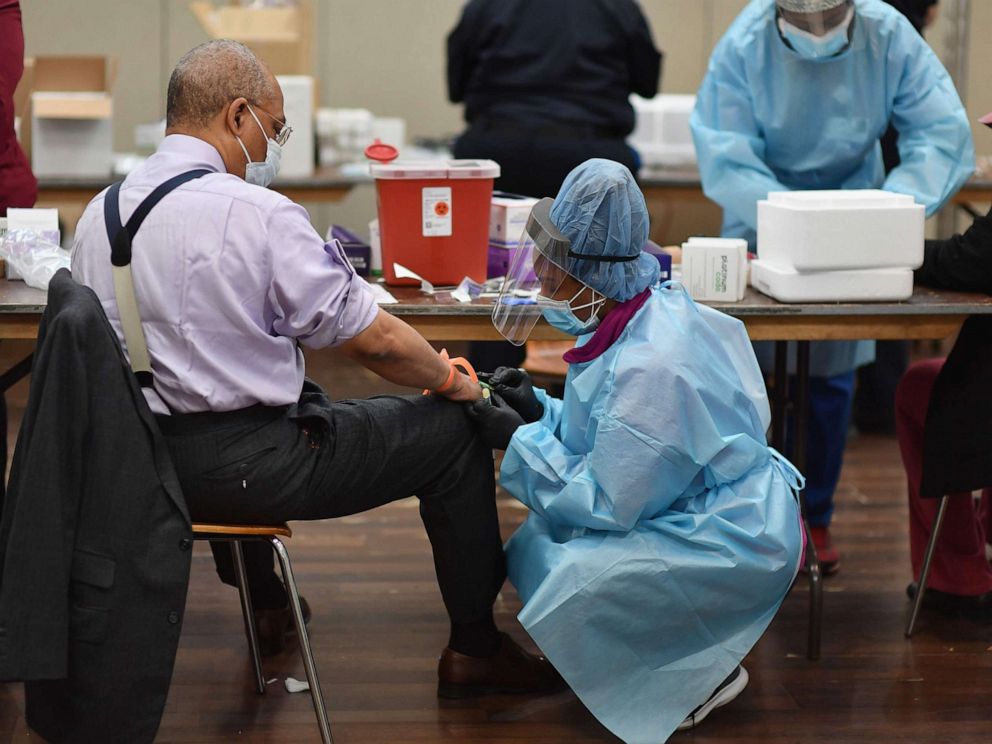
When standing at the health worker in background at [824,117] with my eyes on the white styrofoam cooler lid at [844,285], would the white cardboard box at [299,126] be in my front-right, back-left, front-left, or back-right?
back-right

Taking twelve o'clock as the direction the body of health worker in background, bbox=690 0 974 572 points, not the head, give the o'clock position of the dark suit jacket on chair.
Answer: The dark suit jacket on chair is roughly at 1 o'clock from the health worker in background.

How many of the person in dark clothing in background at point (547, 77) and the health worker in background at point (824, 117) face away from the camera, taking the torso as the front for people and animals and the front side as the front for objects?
1

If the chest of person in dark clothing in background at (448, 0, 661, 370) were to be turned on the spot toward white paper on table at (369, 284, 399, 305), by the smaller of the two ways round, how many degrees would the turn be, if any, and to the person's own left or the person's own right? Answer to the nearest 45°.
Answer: approximately 180°

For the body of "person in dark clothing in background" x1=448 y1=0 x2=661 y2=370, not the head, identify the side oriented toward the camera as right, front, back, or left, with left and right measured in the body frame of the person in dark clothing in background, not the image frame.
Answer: back

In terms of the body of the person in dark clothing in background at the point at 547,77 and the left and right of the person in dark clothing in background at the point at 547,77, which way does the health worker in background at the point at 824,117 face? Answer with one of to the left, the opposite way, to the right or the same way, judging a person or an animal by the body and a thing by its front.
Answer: the opposite way

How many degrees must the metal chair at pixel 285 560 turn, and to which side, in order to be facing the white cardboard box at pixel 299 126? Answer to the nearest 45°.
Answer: approximately 90° to its left

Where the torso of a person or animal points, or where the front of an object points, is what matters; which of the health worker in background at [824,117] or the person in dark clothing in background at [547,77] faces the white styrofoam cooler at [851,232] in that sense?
the health worker in background at [824,117]

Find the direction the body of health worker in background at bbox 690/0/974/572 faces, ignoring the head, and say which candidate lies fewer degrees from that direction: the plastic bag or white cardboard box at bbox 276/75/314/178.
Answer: the plastic bag

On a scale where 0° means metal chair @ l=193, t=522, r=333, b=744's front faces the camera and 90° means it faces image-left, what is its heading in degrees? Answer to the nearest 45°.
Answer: approximately 270°
